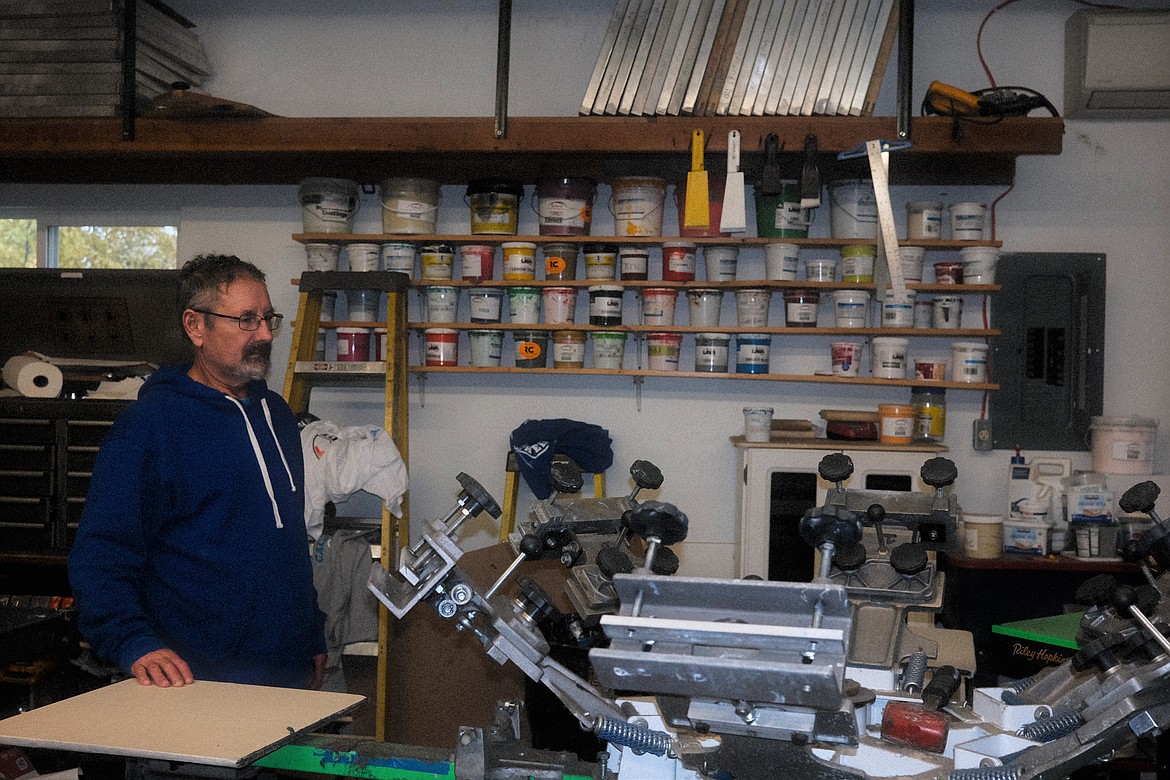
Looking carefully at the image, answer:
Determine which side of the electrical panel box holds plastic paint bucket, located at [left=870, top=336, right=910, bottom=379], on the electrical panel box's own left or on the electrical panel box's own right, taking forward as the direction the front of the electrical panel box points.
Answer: on the electrical panel box's own right

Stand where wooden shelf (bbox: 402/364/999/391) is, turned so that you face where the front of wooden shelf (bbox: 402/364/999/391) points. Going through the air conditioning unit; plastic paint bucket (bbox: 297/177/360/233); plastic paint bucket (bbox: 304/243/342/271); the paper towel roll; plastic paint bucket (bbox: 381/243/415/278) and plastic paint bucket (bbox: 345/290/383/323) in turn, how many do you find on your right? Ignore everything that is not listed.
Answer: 5

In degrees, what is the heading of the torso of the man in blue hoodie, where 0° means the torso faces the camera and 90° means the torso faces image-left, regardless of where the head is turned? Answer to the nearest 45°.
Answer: approximately 315°

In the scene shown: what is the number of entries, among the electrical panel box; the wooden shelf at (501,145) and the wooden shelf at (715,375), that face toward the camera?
3

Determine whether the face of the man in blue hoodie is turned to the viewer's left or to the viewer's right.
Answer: to the viewer's right
